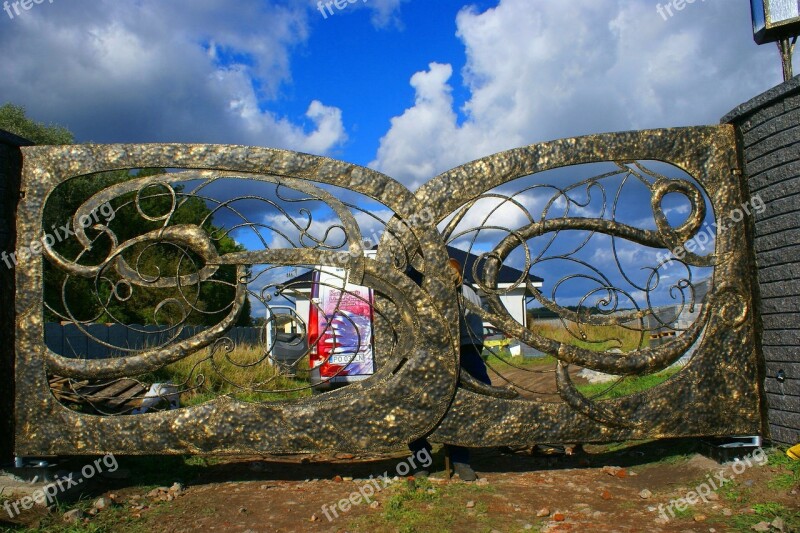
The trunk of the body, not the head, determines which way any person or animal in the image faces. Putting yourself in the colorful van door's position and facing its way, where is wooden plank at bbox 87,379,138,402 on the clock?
The wooden plank is roughly at 1 o'clock from the colorful van door.

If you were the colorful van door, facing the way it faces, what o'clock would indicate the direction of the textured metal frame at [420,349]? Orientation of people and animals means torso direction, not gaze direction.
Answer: The textured metal frame is roughly at 12 o'clock from the colorful van door.

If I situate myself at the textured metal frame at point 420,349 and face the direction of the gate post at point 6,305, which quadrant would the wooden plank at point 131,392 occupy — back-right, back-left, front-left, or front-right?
front-right

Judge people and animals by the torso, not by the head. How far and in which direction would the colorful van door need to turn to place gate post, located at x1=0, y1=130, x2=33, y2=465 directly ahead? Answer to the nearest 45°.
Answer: approximately 45° to its right

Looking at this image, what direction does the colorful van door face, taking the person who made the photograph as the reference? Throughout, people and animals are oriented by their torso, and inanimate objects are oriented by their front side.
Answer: facing the viewer

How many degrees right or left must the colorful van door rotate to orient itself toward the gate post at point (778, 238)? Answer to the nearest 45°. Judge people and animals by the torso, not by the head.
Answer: approximately 45° to its left

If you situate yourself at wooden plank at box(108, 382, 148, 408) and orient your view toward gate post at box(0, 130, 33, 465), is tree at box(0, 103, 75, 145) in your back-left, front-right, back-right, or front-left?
back-right

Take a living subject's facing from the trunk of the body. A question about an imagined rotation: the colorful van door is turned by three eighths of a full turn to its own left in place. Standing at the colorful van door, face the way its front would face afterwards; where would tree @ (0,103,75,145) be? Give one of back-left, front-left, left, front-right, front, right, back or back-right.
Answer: left

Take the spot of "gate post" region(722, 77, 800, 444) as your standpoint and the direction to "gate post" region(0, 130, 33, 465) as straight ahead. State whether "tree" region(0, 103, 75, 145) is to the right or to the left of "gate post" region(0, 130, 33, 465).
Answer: right
